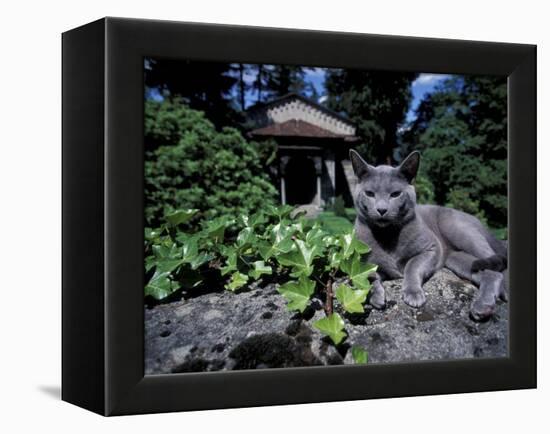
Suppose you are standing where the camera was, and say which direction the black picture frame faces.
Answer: facing the viewer and to the right of the viewer
